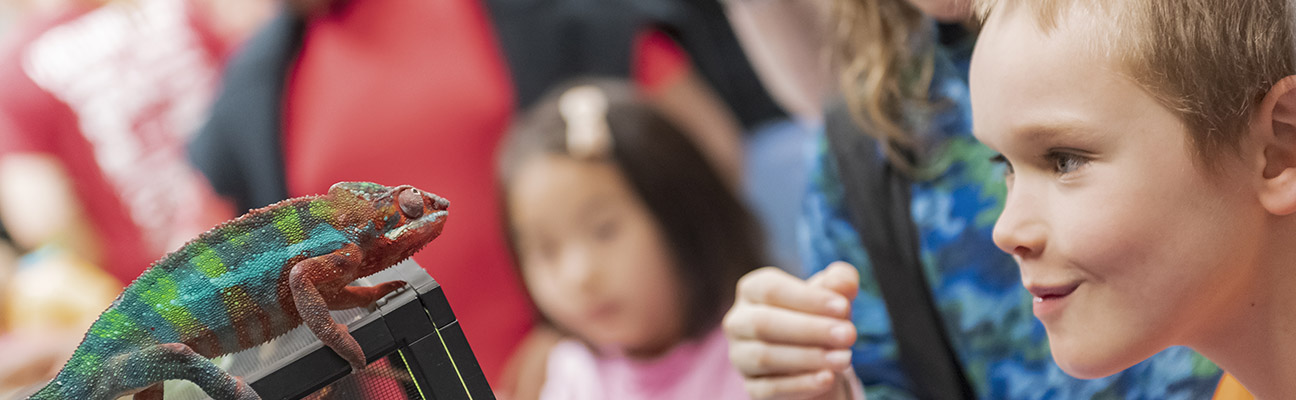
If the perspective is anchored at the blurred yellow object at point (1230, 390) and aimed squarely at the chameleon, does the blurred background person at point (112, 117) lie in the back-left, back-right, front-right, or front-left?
front-right

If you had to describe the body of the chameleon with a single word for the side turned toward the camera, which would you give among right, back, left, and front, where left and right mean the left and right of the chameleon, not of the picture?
right

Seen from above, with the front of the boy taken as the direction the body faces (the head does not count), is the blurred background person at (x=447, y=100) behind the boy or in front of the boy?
in front

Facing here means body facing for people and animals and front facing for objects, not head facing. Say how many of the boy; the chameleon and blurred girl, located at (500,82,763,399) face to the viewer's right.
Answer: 1

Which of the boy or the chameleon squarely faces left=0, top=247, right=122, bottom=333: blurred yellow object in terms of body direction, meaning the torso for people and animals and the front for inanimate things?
the boy

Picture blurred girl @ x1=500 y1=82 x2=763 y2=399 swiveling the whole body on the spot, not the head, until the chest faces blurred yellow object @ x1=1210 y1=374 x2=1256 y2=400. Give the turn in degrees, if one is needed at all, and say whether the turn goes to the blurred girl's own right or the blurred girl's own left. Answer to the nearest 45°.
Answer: approximately 90° to the blurred girl's own left

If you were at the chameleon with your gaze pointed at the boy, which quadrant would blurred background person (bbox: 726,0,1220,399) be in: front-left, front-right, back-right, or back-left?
front-left

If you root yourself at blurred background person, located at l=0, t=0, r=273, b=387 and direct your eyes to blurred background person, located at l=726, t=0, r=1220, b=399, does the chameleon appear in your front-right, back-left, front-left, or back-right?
front-right

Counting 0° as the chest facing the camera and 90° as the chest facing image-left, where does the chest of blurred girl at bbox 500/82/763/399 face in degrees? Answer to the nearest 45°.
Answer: approximately 45°

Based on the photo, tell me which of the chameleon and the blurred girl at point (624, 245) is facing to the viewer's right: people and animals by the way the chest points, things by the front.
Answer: the chameleon

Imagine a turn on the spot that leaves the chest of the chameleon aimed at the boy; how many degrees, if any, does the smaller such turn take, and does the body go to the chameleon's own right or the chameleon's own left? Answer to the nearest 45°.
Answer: approximately 45° to the chameleon's own right

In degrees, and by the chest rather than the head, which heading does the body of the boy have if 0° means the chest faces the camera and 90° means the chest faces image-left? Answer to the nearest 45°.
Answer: approximately 90°

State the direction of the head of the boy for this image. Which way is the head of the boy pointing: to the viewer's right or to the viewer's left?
to the viewer's left

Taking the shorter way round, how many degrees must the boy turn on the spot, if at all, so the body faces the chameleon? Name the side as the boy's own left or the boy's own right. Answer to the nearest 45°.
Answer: approximately 45° to the boy's own left

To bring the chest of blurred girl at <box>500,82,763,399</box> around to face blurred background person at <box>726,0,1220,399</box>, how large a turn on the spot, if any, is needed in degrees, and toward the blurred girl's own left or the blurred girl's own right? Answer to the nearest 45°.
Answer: approximately 90° to the blurred girl's own left

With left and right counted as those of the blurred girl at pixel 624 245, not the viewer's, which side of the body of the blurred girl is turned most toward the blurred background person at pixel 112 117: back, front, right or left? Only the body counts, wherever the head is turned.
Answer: right
